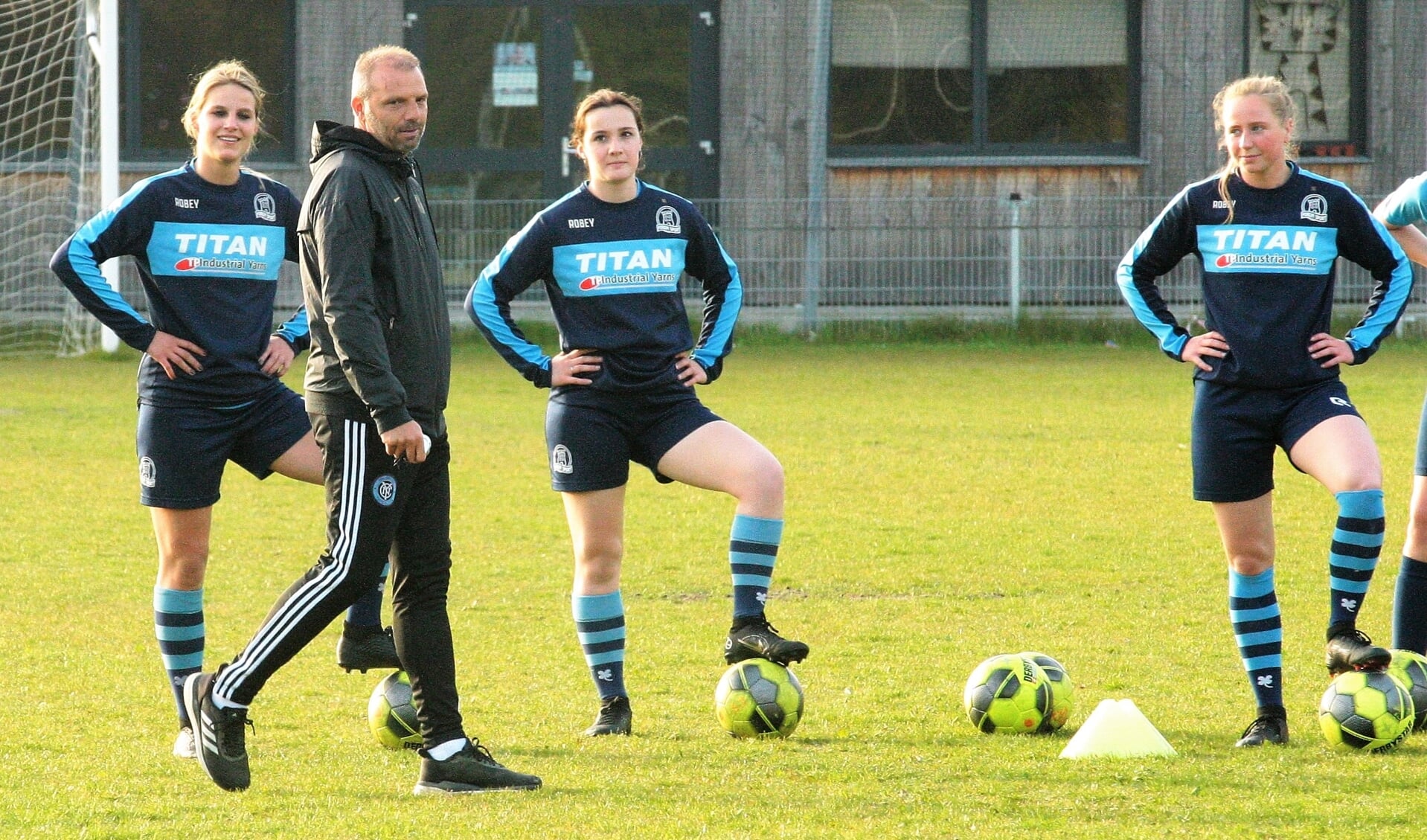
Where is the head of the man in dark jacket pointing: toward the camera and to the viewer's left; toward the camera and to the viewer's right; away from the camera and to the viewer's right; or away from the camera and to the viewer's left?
toward the camera and to the viewer's right

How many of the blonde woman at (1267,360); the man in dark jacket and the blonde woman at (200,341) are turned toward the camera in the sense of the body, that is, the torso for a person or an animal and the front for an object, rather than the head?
2

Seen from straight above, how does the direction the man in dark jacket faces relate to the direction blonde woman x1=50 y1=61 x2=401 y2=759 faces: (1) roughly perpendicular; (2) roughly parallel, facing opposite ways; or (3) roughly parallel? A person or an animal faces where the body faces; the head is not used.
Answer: roughly perpendicular

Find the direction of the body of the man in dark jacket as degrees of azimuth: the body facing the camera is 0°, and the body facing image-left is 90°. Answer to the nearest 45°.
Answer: approximately 270°

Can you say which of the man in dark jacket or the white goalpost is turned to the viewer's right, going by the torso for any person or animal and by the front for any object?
the man in dark jacket
